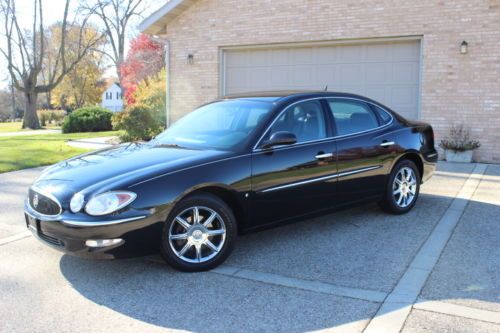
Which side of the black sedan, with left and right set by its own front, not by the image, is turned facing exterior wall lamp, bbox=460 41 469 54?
back

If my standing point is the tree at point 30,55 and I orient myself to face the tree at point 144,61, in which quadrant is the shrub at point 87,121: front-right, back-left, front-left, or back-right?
front-right

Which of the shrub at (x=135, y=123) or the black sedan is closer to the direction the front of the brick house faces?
the black sedan

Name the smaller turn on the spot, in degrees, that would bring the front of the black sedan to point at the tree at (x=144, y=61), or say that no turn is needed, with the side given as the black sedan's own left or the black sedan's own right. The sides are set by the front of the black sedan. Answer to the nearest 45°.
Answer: approximately 135° to the black sedan's own right

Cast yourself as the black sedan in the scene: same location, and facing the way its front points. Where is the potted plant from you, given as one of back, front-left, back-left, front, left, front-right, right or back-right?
back

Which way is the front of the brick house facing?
toward the camera

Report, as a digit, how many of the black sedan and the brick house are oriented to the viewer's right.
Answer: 0

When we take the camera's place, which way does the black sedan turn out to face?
facing the viewer and to the left of the viewer

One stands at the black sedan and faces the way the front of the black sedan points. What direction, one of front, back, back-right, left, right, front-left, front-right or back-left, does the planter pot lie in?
back
